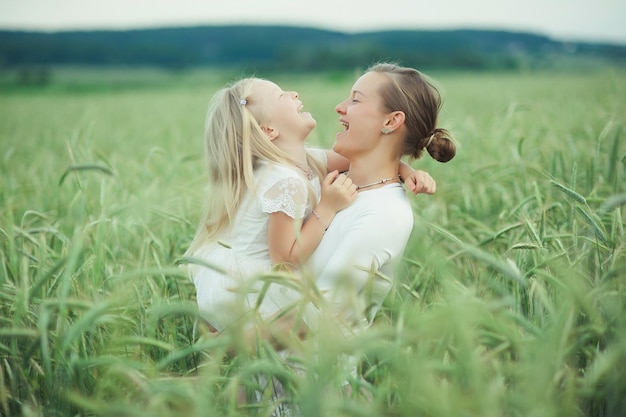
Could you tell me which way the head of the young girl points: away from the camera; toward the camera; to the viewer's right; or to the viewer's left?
to the viewer's right

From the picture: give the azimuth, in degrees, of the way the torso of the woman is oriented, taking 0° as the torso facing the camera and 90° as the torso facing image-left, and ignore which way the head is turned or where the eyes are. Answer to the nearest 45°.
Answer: approximately 90°

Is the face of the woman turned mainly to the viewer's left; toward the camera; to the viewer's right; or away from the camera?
to the viewer's left

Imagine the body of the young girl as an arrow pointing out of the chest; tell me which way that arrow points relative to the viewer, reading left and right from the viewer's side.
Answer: facing to the right of the viewer
